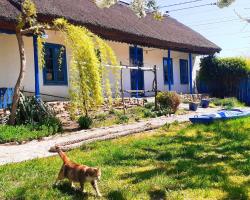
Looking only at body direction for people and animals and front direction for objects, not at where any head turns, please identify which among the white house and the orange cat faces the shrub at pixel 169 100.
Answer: the white house

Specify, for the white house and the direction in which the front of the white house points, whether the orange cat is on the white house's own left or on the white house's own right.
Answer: on the white house's own right

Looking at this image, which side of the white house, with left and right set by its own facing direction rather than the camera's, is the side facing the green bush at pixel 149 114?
front

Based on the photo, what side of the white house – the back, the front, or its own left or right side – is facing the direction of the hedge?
left

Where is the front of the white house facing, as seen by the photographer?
facing the viewer and to the right of the viewer
